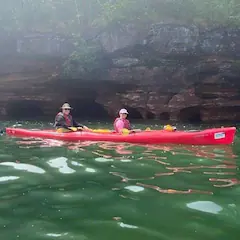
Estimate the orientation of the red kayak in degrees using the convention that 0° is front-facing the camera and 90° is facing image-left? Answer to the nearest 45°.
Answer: approximately 270°
